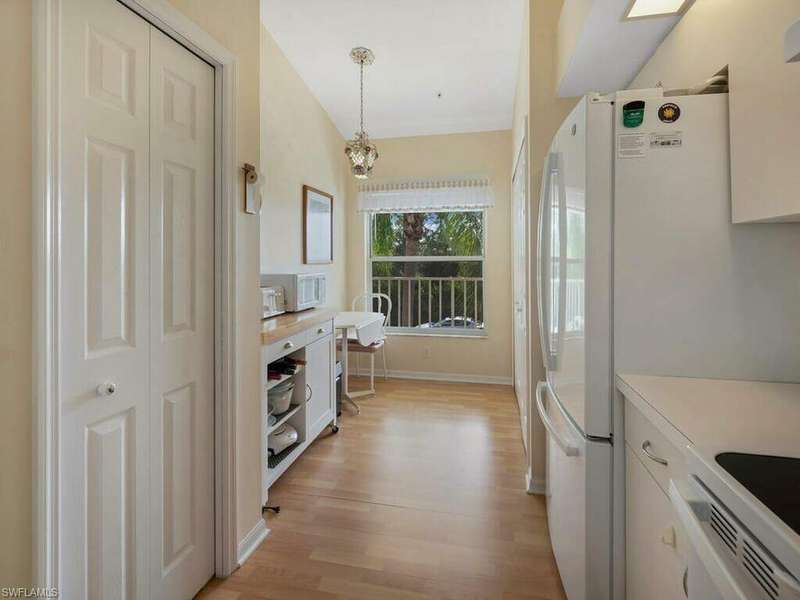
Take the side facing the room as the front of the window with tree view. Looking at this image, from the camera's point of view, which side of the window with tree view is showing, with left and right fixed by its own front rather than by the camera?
front

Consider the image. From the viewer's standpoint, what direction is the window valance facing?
toward the camera

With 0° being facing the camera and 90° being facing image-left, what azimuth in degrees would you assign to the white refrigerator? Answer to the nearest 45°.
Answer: approximately 90°

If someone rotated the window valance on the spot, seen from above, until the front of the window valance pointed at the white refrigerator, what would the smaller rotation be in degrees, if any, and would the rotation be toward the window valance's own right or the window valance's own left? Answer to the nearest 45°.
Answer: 0° — it already faces it

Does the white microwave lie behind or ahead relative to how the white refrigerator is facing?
ahead

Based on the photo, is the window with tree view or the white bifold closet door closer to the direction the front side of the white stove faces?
the white bifold closet door

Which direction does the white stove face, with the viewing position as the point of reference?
facing the viewer and to the left of the viewer

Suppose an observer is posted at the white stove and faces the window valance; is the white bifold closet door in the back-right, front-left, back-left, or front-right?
front-left

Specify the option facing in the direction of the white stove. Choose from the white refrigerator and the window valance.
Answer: the window valance

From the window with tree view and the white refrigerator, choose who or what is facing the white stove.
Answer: the window with tree view
